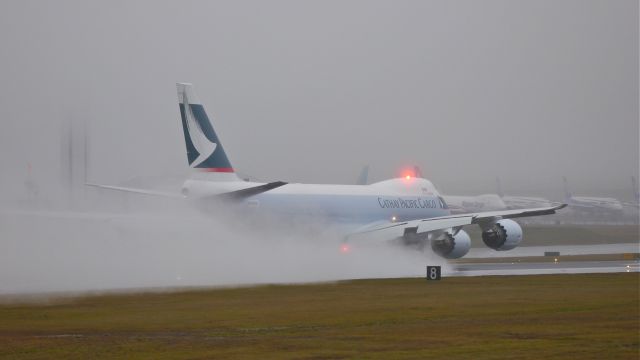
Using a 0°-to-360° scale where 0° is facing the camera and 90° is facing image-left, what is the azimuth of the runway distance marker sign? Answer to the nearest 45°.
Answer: approximately 0°
